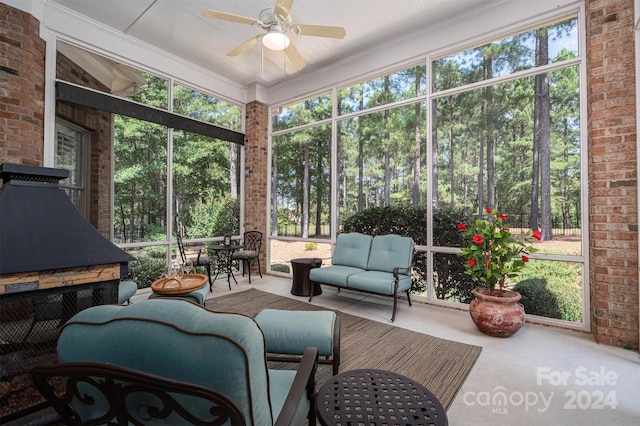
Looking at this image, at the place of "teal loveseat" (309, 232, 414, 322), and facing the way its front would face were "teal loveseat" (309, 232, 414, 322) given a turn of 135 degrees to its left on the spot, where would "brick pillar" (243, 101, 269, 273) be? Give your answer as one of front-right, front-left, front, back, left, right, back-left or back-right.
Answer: back-left

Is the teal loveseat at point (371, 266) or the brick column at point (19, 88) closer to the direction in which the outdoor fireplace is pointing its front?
the teal loveseat

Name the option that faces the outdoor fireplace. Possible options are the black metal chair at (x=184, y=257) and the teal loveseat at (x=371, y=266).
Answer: the teal loveseat

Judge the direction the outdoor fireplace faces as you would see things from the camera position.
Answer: facing the viewer and to the right of the viewer

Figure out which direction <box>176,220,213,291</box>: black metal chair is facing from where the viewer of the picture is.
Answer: facing to the right of the viewer

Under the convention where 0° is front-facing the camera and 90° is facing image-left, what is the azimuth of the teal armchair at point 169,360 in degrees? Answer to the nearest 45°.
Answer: approximately 225°

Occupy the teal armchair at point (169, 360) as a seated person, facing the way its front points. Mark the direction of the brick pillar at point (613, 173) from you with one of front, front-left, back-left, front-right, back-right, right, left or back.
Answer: front-right

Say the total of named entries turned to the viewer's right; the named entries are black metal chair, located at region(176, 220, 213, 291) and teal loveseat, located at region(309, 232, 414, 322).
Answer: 1

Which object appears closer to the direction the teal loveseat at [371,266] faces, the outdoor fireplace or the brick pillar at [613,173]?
the outdoor fireplace

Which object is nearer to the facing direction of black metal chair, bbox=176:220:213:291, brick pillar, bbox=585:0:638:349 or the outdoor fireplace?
the brick pillar

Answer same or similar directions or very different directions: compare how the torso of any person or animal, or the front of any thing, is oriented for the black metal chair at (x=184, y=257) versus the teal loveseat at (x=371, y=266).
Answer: very different directions

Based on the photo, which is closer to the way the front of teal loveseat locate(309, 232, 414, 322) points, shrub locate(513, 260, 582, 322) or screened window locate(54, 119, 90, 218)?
the screened window

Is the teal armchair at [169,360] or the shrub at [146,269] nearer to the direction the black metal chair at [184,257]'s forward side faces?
the teal armchair

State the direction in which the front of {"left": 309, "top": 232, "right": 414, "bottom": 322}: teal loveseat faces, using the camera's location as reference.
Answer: facing the viewer and to the left of the viewer

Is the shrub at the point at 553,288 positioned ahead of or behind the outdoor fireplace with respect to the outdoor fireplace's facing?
ahead
